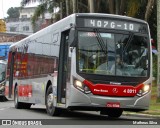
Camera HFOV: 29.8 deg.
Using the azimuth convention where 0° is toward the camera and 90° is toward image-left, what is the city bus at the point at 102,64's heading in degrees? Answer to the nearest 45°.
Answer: approximately 315°
